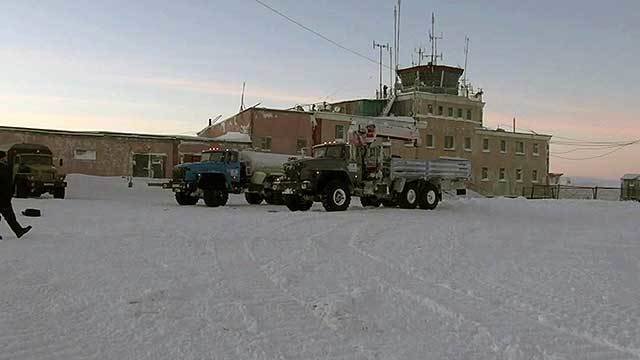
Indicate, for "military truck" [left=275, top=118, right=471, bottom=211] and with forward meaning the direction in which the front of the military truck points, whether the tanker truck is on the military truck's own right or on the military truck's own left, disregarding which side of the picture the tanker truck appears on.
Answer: on the military truck's own right

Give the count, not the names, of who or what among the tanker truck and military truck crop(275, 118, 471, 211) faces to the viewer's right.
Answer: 0

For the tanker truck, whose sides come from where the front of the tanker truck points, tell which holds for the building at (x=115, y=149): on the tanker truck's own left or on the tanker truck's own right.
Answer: on the tanker truck's own right

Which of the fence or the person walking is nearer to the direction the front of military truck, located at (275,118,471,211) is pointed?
the person walking

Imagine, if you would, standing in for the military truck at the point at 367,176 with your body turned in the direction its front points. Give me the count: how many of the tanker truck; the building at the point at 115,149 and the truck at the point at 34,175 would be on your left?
0

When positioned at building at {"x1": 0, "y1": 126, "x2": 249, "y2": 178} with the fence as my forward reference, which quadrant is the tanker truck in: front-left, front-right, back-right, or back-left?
front-right

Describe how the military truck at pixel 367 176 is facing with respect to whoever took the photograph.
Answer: facing the viewer and to the left of the viewer

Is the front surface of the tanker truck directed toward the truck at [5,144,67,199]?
no

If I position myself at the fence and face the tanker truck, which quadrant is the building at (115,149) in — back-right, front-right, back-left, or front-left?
front-right

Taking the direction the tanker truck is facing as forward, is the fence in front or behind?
behind

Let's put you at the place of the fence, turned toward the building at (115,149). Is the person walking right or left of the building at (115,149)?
left

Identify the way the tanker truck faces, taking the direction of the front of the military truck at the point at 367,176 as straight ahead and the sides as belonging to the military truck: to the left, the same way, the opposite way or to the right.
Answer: the same way

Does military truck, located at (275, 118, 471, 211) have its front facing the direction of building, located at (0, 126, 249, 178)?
no
